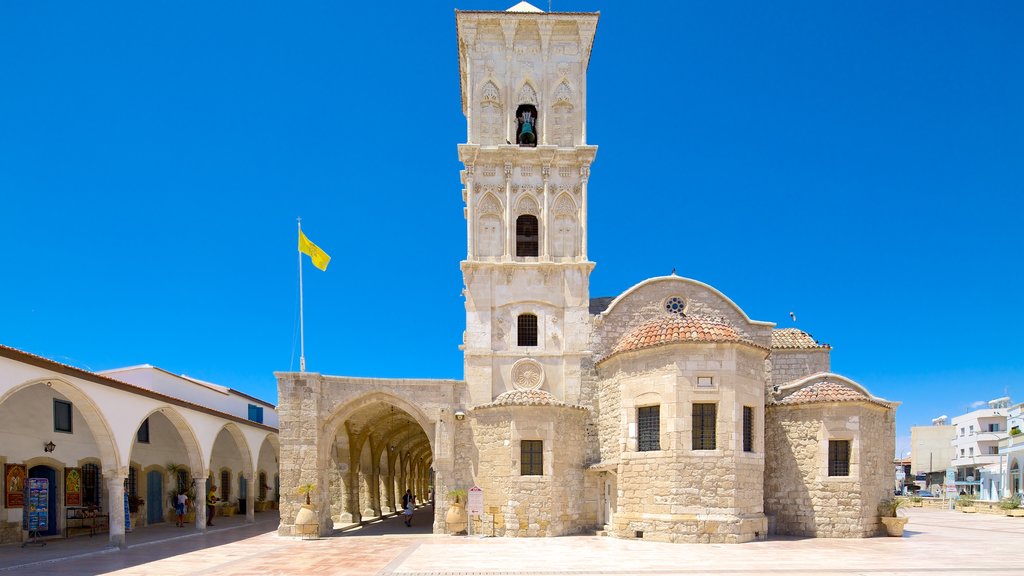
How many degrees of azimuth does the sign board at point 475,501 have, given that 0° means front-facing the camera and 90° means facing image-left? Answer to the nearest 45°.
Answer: approximately 0°

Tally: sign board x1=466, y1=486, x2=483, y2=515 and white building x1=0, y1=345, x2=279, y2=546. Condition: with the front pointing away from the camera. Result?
0
